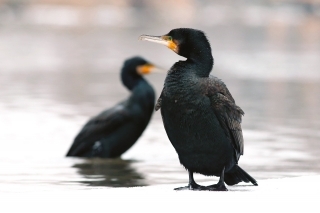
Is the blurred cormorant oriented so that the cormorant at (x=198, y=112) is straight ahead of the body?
no

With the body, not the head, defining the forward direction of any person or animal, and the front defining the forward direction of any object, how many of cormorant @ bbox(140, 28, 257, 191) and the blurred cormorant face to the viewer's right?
1

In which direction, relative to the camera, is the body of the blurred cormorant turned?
to the viewer's right
